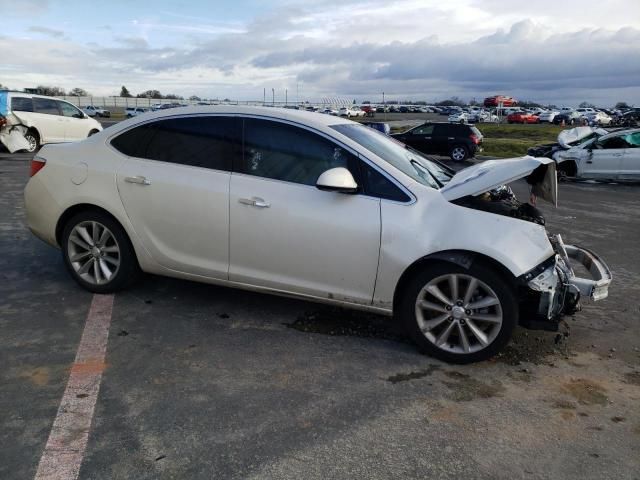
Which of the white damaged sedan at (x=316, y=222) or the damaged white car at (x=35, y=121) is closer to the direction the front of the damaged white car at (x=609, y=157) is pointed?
the damaged white car

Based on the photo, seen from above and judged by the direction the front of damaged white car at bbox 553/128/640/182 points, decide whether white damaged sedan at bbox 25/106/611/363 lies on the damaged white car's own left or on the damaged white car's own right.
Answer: on the damaged white car's own left

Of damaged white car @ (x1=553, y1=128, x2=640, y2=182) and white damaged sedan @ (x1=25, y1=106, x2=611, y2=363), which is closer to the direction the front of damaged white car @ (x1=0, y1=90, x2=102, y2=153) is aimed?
the damaged white car

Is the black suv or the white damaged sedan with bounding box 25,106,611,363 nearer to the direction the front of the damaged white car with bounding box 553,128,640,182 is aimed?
the black suv

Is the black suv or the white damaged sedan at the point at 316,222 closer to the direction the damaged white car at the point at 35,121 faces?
the black suv

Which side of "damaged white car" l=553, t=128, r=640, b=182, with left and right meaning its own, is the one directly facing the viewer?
left

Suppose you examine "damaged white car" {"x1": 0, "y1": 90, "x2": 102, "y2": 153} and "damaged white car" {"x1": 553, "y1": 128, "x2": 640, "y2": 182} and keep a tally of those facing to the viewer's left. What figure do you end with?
1

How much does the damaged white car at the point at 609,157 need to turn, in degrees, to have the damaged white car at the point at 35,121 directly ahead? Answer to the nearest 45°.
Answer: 0° — it already faces it

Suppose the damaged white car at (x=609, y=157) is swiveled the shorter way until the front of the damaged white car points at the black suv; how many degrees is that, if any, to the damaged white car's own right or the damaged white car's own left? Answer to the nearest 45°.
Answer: approximately 45° to the damaged white car's own right

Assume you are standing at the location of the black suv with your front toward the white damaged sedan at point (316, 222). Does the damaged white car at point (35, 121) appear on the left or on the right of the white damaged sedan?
right

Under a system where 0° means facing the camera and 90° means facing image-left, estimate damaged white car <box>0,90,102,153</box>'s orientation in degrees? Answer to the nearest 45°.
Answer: approximately 225°

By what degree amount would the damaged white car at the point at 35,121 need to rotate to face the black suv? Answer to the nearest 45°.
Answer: approximately 45° to its right
